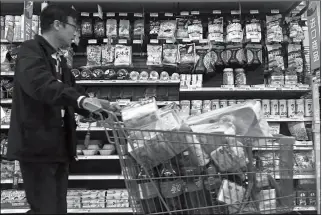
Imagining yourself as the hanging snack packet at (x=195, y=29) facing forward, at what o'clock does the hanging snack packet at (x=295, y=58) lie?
the hanging snack packet at (x=295, y=58) is roughly at 9 o'clock from the hanging snack packet at (x=195, y=29).

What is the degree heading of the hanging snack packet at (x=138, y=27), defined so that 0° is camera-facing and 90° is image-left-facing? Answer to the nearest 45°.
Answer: approximately 0°

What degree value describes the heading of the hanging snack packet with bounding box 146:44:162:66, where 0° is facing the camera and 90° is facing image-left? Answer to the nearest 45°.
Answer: approximately 0°

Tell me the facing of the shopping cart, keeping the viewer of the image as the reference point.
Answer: facing to the right of the viewer
